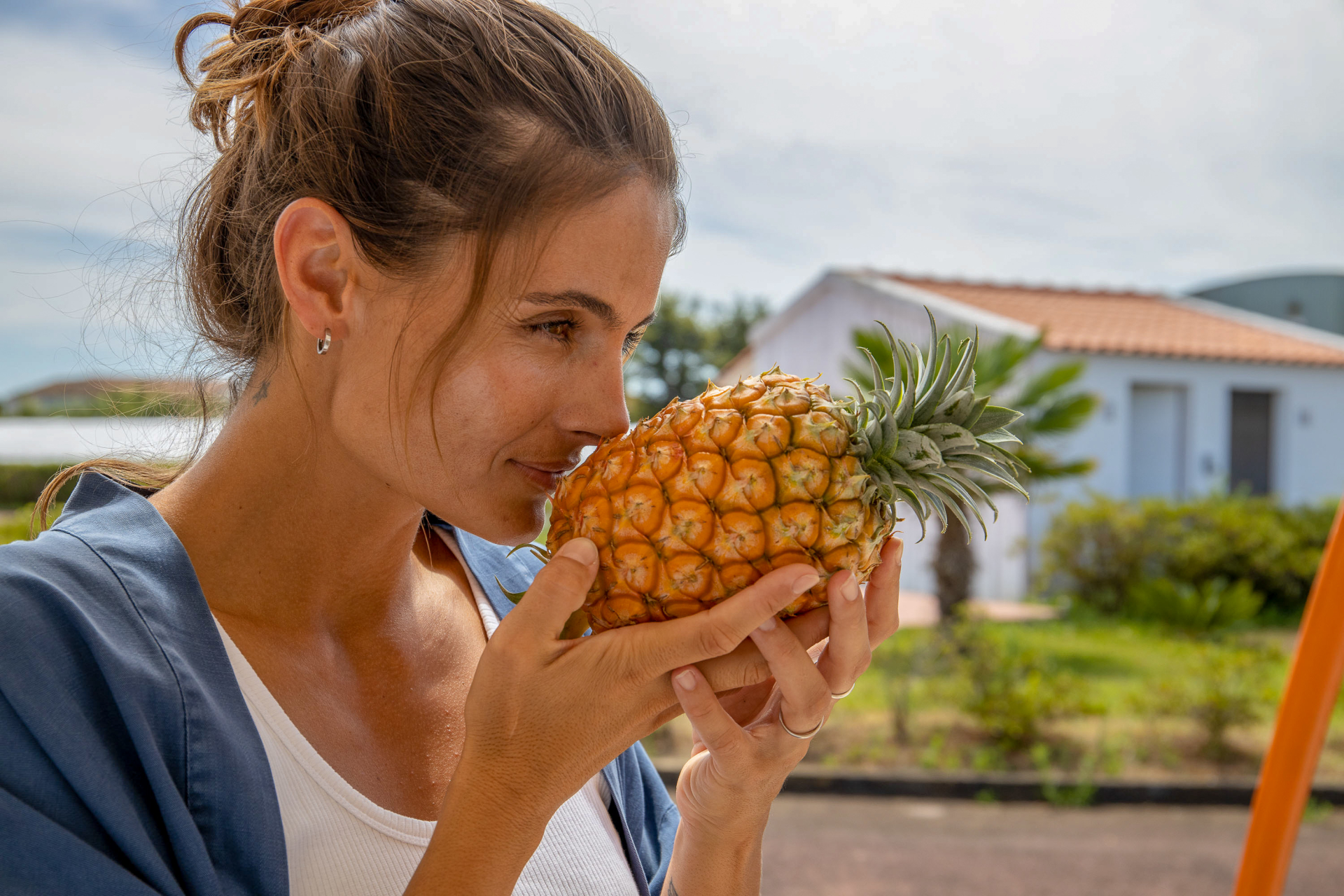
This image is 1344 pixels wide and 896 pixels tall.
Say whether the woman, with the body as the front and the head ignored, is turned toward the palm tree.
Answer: no

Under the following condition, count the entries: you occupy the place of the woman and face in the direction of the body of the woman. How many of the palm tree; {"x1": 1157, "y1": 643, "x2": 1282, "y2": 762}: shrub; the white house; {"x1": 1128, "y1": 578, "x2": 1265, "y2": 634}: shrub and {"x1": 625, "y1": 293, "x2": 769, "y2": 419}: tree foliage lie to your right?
0

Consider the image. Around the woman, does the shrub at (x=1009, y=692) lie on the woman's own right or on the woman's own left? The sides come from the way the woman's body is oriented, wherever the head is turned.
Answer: on the woman's own left

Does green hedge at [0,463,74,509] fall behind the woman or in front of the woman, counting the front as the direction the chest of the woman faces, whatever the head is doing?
behind

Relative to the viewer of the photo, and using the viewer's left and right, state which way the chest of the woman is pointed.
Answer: facing the viewer and to the right of the viewer

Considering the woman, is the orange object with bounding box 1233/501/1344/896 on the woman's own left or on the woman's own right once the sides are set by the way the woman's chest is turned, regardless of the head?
on the woman's own left

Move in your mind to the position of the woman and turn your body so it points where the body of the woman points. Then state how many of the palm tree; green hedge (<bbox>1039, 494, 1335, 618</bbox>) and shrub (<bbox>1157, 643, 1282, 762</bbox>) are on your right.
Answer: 0

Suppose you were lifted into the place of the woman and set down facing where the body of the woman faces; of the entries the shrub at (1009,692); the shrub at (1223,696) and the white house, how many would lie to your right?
0

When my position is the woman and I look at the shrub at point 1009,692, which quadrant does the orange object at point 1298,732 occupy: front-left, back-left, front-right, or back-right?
front-right

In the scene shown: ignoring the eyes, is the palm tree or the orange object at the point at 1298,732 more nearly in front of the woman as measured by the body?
the orange object

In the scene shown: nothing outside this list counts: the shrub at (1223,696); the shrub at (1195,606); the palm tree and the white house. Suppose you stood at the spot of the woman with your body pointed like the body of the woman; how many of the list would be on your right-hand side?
0

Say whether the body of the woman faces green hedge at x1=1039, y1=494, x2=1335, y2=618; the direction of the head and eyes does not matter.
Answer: no

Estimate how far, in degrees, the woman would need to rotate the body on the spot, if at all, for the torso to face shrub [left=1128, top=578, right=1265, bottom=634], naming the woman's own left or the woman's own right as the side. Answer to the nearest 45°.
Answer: approximately 90° to the woman's own left

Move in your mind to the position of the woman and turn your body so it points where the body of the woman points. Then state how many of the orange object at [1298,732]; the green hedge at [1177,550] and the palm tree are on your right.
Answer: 0

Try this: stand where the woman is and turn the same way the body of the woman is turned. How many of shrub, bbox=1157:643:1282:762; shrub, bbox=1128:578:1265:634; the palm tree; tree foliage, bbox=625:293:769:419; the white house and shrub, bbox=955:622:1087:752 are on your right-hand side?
0

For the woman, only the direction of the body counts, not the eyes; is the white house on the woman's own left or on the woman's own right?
on the woman's own left
